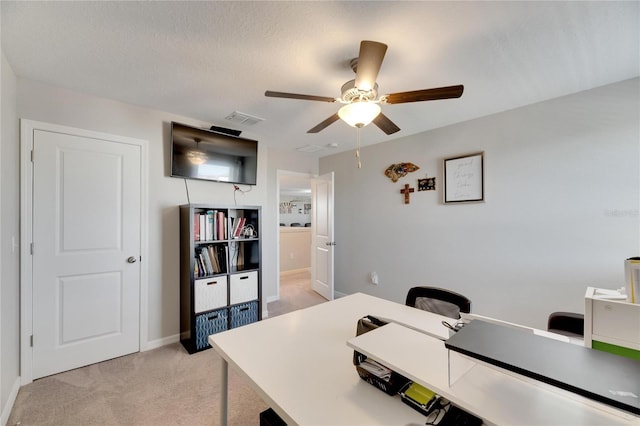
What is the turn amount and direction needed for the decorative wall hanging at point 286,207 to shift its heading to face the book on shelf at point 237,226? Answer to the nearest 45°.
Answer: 0° — it already faces it

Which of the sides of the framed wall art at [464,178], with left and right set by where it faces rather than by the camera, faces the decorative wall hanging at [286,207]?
right

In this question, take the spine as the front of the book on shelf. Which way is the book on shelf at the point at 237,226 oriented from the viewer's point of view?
toward the camera

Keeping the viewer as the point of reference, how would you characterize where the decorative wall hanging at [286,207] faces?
facing the viewer

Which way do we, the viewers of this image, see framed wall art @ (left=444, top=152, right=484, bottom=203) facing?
facing the viewer and to the left of the viewer

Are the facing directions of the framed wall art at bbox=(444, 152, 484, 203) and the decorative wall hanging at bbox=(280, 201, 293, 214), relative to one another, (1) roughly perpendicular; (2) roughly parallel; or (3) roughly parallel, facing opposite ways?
roughly perpendicular

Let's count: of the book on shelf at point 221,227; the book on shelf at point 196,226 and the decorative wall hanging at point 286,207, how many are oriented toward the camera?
3

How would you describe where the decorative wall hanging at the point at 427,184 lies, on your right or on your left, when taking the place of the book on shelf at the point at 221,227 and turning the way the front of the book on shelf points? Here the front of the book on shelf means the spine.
on your left

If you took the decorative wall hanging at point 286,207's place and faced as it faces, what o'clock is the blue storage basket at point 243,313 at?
The blue storage basket is roughly at 12 o'clock from the decorative wall hanging.
